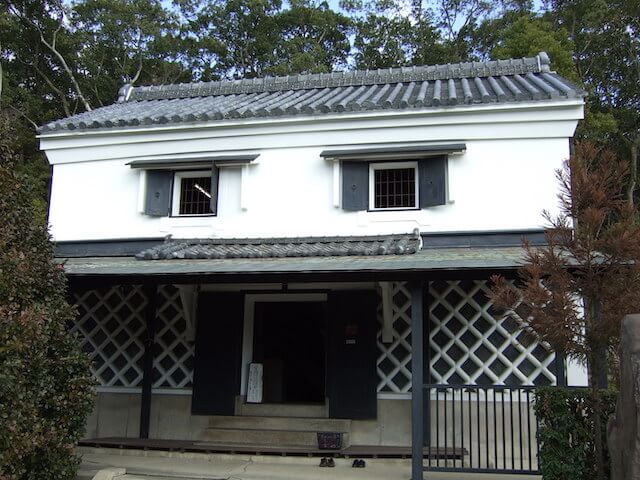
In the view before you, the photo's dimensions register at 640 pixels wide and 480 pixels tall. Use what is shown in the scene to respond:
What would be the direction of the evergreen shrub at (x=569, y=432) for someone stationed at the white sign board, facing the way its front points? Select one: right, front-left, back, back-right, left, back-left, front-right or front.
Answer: front-left

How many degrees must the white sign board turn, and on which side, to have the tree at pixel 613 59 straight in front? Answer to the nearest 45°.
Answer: approximately 135° to its left

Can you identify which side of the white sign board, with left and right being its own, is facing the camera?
front

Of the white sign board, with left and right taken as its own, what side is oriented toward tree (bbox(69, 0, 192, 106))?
back

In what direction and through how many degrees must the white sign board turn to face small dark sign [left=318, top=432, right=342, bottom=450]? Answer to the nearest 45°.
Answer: approximately 45° to its left

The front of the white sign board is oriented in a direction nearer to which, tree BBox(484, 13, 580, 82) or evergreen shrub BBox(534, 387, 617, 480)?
the evergreen shrub

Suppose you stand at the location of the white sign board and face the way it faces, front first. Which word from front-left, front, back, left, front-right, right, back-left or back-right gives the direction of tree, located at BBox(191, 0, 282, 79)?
back

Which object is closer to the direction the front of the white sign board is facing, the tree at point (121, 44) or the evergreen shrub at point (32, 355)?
the evergreen shrub

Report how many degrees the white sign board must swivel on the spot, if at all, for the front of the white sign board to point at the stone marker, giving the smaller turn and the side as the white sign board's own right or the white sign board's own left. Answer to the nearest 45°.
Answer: approximately 45° to the white sign board's own left

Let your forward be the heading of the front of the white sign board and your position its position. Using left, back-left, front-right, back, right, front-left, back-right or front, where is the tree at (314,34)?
back

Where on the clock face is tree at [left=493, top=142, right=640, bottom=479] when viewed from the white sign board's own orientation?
The tree is roughly at 11 o'clock from the white sign board.

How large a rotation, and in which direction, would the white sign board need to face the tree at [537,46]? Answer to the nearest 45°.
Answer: approximately 135° to its left

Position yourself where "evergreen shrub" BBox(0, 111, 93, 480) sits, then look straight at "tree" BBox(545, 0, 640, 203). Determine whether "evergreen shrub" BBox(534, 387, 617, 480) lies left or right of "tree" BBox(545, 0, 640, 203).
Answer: right

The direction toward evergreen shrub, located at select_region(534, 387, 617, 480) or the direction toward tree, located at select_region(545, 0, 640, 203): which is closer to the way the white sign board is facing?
the evergreen shrub

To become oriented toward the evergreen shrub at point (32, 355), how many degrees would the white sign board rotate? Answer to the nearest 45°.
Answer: approximately 45° to its right
